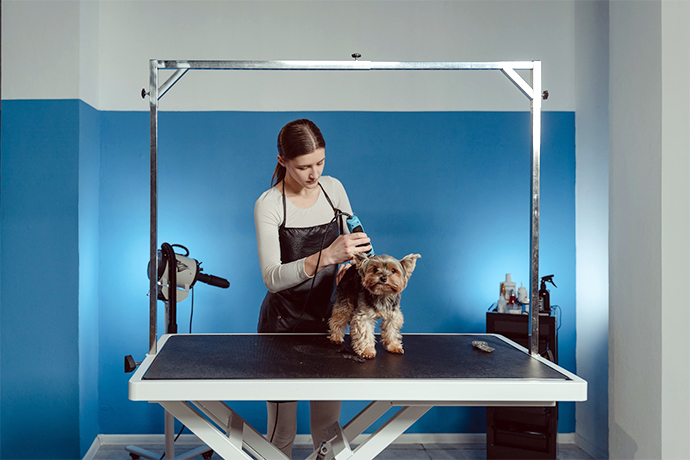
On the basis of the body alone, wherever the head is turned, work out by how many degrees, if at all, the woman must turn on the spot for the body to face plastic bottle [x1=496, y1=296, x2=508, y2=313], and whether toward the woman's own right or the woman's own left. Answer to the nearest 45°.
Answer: approximately 90° to the woman's own left

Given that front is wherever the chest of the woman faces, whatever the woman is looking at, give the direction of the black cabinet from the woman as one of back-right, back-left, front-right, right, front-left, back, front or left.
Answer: left

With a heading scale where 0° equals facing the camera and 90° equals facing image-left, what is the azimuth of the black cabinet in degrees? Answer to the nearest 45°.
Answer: approximately 0°

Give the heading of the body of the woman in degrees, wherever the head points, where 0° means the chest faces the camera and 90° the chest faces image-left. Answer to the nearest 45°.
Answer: approximately 315°

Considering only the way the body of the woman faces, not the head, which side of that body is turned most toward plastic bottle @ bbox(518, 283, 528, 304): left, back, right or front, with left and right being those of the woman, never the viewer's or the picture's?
left

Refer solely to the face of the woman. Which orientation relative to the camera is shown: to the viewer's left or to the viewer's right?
to the viewer's right
